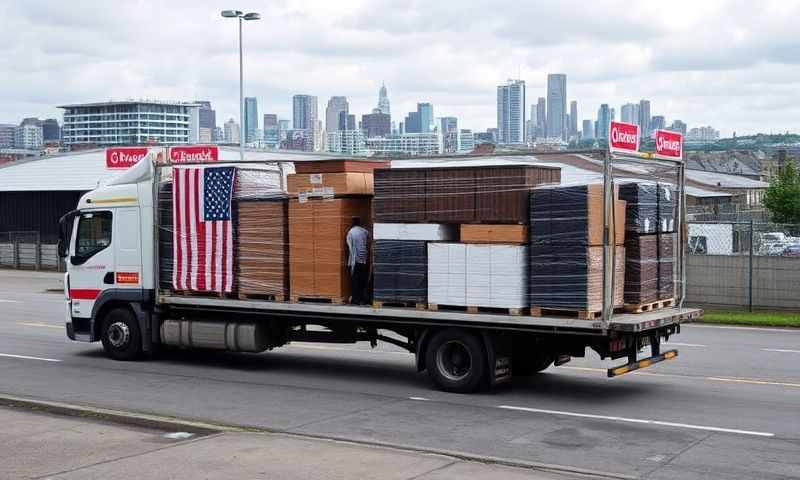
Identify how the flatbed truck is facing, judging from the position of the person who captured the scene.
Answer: facing away from the viewer and to the left of the viewer

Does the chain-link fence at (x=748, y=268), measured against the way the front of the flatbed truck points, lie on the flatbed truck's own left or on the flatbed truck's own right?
on the flatbed truck's own right

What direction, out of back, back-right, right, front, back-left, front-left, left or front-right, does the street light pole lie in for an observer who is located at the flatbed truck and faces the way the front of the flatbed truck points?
front-right

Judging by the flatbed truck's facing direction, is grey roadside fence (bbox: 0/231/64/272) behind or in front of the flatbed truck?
in front
